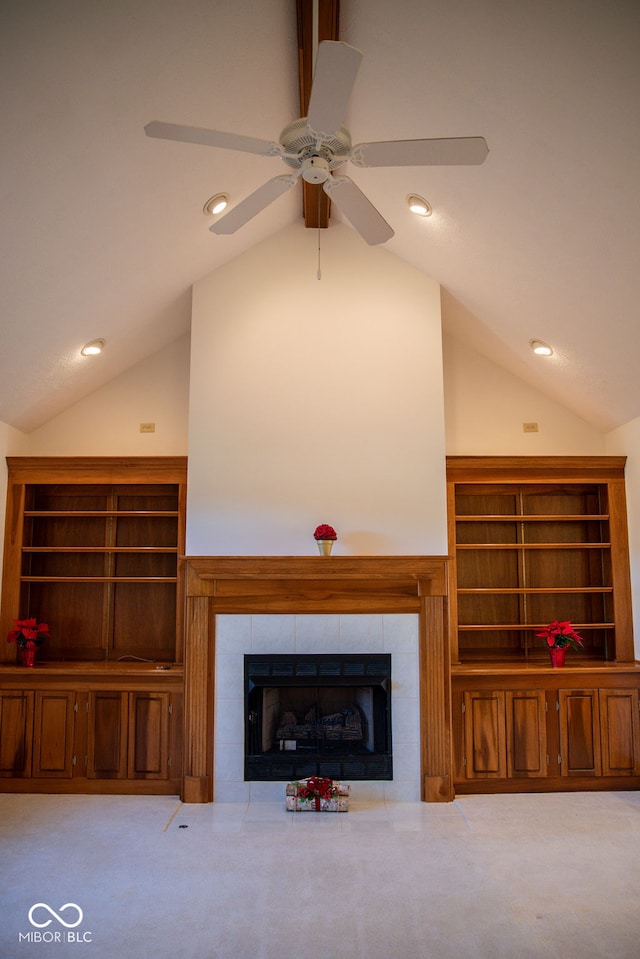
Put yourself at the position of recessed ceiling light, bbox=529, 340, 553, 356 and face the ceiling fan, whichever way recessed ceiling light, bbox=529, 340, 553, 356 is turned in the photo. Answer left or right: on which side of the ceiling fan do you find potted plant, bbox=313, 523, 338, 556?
right

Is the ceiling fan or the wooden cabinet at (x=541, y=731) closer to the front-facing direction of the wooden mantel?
the ceiling fan

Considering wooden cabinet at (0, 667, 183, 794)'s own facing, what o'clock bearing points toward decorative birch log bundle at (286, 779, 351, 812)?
The decorative birch log bundle is roughly at 10 o'clock from the wooden cabinet.

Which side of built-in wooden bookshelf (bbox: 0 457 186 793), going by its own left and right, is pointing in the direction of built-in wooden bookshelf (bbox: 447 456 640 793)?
left

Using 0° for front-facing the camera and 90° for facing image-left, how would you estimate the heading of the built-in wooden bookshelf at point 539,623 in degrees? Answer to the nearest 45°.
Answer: approximately 0°

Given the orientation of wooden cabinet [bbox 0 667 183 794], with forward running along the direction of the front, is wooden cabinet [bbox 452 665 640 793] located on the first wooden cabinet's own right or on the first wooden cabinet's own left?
on the first wooden cabinet's own left

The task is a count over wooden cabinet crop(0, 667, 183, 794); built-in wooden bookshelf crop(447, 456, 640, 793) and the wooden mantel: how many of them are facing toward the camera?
3

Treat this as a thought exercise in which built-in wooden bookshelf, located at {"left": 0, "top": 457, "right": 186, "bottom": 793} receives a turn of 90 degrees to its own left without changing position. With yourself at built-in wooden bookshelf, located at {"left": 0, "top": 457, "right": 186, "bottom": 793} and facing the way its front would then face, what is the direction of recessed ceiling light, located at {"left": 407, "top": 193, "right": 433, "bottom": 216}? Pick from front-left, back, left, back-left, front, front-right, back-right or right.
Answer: front-right

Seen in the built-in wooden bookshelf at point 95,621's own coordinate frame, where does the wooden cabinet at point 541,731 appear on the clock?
The wooden cabinet is roughly at 10 o'clock from the built-in wooden bookshelf.
